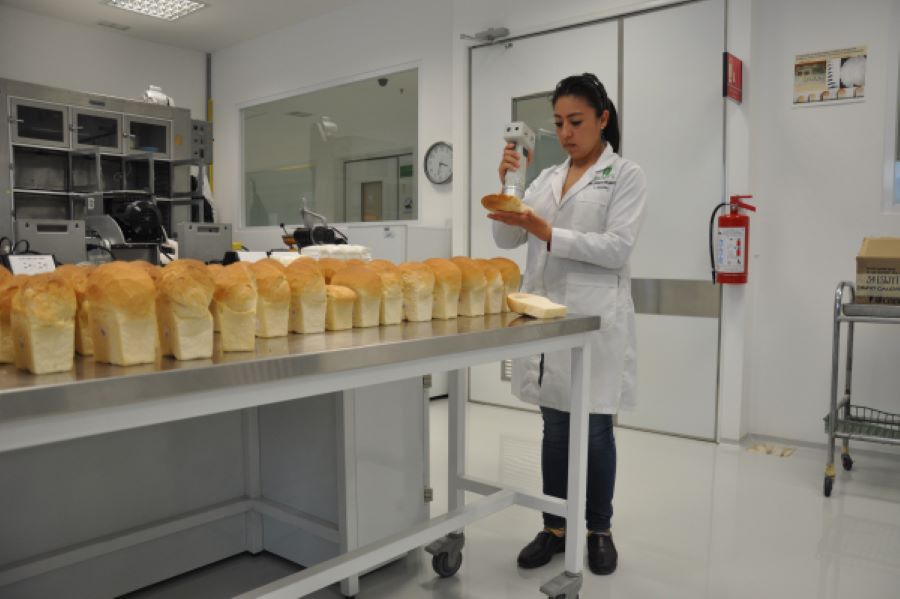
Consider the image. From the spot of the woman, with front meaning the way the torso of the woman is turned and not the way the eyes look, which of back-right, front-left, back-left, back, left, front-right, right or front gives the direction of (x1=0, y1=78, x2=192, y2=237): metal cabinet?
right

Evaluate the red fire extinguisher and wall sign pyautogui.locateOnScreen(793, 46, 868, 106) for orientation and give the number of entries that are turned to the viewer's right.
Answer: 0

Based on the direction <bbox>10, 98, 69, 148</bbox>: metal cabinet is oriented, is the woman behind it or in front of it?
in front

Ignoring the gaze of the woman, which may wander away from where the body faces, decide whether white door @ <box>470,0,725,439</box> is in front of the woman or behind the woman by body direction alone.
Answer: behind

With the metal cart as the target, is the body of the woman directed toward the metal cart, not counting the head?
no

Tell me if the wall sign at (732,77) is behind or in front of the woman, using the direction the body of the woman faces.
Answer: behind

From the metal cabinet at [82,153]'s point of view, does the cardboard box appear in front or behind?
in front

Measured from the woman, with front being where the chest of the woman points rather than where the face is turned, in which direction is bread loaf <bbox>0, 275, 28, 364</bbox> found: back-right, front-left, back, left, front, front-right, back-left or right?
front

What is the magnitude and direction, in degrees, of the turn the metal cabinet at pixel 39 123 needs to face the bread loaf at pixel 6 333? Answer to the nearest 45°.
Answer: approximately 45° to its right

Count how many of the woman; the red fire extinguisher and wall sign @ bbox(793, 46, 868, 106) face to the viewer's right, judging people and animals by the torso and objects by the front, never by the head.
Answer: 0

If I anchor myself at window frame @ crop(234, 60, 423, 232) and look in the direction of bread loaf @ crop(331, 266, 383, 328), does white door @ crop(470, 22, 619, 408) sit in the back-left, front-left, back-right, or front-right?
front-left

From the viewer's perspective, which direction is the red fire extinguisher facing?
toward the camera

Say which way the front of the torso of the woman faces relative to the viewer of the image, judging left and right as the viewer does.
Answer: facing the viewer and to the left of the viewer

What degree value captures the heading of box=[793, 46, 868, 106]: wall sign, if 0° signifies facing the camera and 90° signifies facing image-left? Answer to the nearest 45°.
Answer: approximately 45°

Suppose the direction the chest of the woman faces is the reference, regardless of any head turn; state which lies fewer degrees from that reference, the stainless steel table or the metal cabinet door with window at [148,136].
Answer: the stainless steel table

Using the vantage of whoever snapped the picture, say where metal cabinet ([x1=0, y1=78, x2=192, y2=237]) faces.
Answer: facing the viewer and to the right of the viewer
